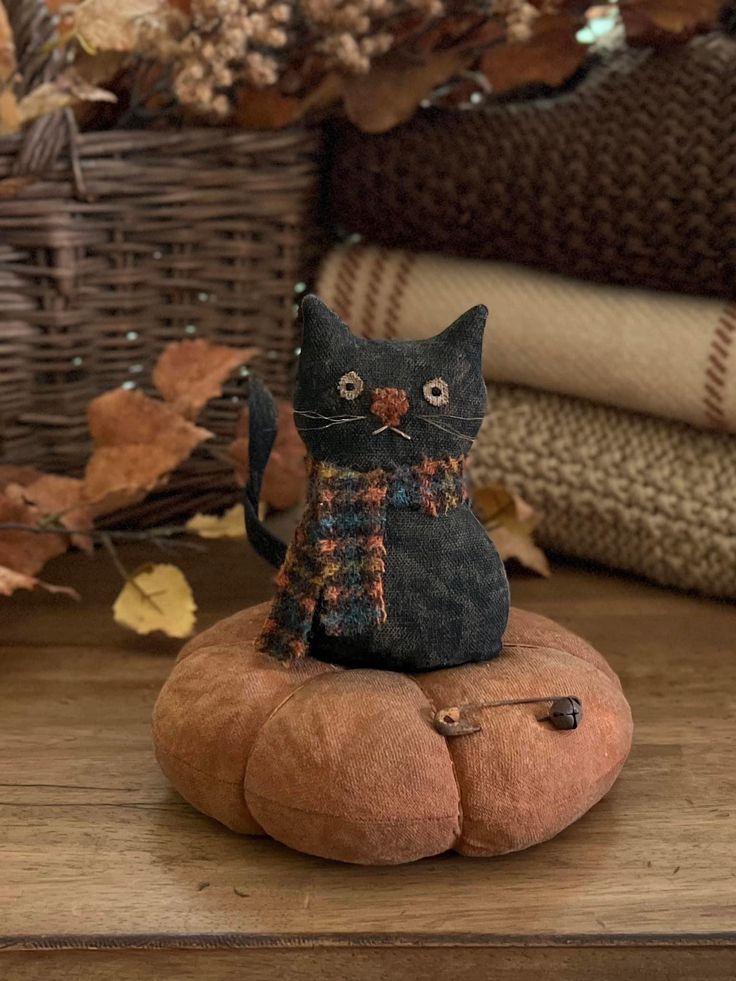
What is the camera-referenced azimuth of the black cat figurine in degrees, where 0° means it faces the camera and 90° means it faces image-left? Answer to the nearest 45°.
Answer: approximately 0°
